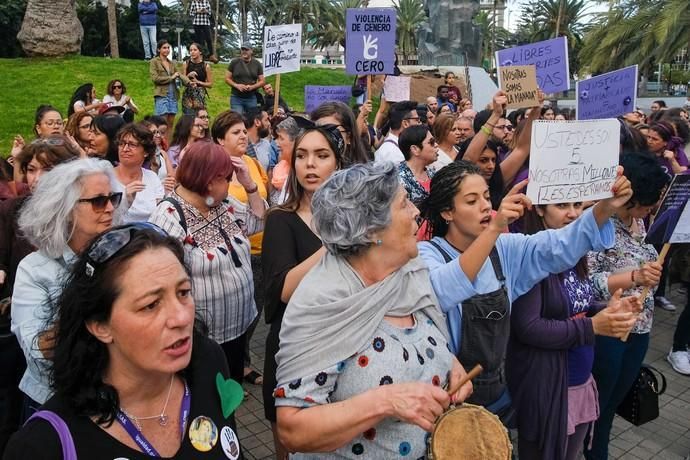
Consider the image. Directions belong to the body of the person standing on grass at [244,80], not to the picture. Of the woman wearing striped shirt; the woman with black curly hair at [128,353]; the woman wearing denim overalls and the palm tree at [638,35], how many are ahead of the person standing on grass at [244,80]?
3

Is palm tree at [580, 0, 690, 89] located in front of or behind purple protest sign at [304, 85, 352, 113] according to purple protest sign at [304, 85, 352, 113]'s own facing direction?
behind

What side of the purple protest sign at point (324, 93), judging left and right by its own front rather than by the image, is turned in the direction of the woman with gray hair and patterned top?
front

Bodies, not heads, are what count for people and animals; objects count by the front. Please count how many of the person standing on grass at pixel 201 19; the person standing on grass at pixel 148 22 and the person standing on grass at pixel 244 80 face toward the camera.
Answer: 3

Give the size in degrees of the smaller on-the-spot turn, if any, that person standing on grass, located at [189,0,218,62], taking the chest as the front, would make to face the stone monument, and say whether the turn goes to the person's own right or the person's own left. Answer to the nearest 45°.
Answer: approximately 135° to the person's own left

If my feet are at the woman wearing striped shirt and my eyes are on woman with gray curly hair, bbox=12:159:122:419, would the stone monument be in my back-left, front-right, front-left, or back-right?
back-right

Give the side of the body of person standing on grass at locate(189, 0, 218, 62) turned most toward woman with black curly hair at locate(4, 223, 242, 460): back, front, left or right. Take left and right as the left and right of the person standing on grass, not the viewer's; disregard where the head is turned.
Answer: front

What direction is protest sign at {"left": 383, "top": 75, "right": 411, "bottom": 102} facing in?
toward the camera

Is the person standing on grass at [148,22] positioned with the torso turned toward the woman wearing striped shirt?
yes

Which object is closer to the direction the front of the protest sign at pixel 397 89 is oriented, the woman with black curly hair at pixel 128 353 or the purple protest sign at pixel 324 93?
the woman with black curly hair

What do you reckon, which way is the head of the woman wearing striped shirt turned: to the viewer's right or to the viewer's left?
to the viewer's right

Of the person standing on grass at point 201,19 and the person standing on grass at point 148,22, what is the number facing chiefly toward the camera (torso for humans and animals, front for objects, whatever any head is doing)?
2

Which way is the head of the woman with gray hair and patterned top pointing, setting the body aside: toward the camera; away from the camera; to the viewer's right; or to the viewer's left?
to the viewer's right

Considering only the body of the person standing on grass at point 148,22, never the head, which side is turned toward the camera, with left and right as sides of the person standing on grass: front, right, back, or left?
front

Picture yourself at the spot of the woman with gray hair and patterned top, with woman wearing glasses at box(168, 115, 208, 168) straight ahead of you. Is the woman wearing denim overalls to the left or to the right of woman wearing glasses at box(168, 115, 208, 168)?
right

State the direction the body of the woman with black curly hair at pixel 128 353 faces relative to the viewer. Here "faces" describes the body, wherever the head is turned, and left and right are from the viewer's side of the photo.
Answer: facing the viewer and to the right of the viewer
